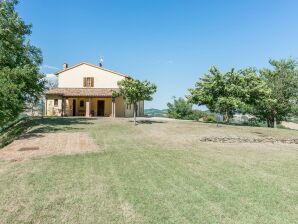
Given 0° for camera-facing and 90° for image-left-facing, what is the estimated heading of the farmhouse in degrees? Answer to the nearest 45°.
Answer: approximately 0°

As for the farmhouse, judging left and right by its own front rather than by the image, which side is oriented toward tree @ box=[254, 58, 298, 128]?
left

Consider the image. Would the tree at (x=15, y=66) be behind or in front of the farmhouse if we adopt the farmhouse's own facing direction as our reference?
in front

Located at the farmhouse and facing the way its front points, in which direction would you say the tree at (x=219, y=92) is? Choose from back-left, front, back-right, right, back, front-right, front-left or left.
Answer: front-left
